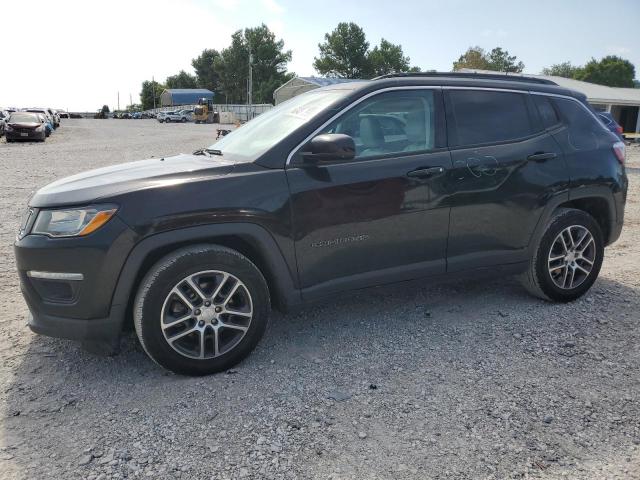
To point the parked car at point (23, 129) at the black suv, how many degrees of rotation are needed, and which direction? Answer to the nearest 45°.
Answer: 0° — it already faces it

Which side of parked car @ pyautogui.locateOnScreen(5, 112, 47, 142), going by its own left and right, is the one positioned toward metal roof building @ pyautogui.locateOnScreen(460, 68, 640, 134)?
left

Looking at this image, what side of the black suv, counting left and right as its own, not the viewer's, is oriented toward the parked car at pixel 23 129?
right

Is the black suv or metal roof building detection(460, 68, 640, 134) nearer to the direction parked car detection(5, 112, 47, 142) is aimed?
the black suv

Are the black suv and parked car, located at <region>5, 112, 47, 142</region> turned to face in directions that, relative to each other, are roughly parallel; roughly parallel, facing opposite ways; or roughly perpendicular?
roughly perpendicular

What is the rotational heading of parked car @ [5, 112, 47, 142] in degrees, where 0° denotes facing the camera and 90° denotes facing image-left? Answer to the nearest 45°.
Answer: approximately 0°

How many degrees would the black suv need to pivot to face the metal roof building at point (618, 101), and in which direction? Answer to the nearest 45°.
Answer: approximately 180°
